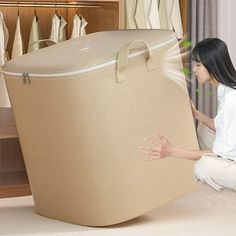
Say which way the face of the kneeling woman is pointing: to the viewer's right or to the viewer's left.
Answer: to the viewer's left

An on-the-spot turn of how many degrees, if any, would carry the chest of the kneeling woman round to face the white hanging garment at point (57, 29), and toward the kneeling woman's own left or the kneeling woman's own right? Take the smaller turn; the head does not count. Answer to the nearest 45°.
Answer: approximately 45° to the kneeling woman's own right

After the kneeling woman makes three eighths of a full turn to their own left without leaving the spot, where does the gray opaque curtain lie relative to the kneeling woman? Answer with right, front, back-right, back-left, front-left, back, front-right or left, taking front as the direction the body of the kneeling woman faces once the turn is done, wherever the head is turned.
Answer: back-left

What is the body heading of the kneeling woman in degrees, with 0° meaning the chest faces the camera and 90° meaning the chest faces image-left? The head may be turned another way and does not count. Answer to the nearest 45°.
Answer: approximately 90°

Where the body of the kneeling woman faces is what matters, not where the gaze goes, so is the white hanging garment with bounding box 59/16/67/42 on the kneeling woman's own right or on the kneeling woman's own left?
on the kneeling woman's own right

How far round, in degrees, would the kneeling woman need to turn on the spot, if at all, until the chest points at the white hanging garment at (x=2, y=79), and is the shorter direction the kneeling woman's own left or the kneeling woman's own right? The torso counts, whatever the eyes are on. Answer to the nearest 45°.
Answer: approximately 45° to the kneeling woman's own right

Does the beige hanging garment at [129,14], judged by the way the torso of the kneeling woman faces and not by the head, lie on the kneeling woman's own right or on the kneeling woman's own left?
on the kneeling woman's own right

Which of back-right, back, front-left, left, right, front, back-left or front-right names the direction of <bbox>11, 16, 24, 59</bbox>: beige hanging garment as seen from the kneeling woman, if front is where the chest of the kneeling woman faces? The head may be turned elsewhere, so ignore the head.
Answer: front-right

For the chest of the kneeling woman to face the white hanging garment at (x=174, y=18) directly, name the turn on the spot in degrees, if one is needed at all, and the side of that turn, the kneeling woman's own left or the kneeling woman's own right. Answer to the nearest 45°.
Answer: approximately 90° to the kneeling woman's own right

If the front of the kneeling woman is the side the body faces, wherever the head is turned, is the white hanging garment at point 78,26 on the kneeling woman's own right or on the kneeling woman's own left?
on the kneeling woman's own right

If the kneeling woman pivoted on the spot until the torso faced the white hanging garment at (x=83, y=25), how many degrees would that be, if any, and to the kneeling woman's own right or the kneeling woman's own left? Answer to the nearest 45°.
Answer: approximately 45° to the kneeling woman's own right
